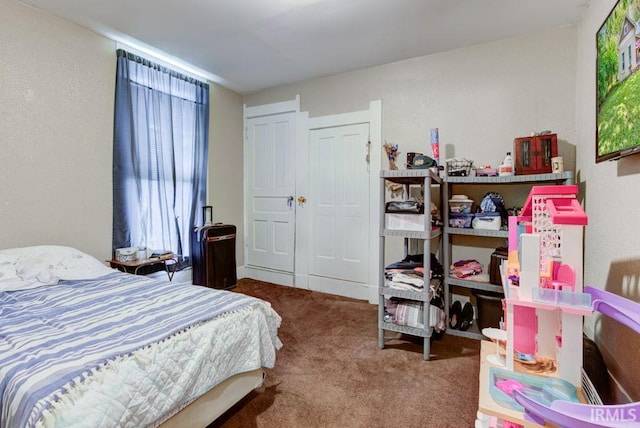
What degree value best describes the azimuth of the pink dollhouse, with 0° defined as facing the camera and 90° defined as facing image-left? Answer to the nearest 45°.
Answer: approximately 45°

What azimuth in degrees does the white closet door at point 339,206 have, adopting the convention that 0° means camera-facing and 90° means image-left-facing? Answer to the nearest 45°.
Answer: approximately 45°

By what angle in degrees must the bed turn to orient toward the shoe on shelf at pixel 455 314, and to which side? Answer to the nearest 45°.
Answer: approximately 45° to its left

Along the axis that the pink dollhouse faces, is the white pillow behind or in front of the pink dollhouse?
in front

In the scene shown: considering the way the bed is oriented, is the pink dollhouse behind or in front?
in front

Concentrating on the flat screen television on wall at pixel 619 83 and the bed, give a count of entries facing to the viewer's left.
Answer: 1

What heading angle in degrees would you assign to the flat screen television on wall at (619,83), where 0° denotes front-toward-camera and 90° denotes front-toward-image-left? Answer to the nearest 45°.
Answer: approximately 90°

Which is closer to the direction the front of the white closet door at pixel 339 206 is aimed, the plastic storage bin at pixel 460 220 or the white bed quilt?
the white bed quilt

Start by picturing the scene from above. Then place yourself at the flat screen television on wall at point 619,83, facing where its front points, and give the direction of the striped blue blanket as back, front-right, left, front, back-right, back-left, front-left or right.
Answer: front-left
